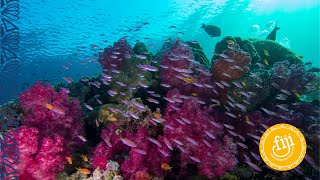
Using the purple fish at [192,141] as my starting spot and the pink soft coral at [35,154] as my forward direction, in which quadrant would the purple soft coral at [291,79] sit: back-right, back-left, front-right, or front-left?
back-right

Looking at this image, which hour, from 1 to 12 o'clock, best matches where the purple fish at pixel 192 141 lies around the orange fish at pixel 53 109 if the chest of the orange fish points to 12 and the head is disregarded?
The purple fish is roughly at 1 o'clock from the orange fish.

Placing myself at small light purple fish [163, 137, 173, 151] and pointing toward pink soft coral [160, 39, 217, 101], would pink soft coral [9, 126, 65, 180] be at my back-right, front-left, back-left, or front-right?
back-left
